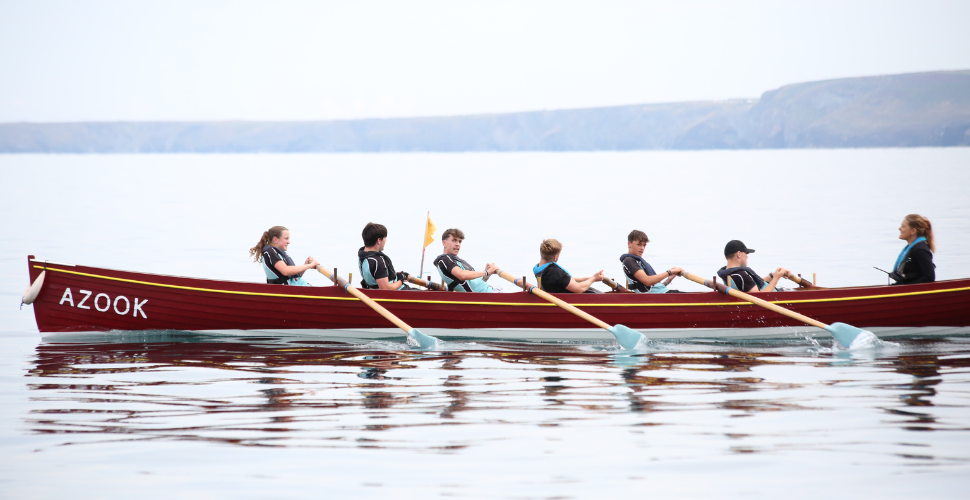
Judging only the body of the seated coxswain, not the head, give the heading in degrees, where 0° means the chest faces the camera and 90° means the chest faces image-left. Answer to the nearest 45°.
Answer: approximately 90°

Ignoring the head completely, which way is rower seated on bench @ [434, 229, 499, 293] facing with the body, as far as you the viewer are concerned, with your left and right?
facing to the right of the viewer

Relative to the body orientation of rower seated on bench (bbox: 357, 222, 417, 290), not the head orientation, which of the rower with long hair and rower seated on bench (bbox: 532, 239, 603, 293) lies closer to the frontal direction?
the rower seated on bench

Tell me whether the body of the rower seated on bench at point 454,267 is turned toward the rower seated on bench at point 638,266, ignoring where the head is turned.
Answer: yes

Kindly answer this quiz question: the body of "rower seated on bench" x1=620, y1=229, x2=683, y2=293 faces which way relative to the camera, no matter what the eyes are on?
to the viewer's right

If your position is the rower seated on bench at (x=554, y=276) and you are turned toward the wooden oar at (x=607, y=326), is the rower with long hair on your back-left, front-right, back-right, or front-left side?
back-right

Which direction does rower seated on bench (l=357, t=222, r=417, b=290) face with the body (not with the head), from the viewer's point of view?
to the viewer's right

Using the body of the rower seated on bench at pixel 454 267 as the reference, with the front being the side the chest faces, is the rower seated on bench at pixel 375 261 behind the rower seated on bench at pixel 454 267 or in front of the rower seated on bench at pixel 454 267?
behind

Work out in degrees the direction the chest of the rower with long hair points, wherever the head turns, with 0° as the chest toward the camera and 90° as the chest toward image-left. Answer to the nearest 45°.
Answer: approximately 270°

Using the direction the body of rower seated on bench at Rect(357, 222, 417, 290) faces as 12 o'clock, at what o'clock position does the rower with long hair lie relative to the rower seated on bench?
The rower with long hair is roughly at 6 o'clock from the rower seated on bench.

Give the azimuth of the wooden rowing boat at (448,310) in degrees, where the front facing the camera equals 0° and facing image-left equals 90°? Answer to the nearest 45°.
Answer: approximately 90°

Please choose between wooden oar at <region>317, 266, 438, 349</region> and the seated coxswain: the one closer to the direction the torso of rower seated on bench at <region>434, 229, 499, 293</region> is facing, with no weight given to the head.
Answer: the seated coxswain

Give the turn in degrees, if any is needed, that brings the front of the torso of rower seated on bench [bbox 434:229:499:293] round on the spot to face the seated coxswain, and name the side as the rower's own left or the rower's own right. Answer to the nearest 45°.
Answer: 0° — they already face them

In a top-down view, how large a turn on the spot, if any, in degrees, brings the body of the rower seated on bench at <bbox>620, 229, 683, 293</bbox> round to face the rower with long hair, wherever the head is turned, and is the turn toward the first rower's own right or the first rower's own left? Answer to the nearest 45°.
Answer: approximately 180°
